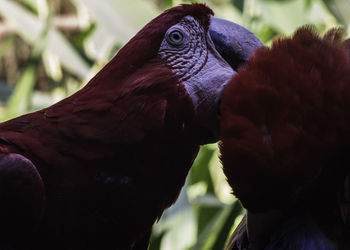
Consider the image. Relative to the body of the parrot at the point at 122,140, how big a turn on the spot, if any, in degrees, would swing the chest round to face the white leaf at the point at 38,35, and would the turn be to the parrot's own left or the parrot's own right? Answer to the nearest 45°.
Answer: approximately 90° to the parrot's own left

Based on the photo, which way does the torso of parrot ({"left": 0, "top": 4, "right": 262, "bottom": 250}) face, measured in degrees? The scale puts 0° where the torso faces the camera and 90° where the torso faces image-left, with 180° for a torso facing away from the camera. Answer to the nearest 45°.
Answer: approximately 270°

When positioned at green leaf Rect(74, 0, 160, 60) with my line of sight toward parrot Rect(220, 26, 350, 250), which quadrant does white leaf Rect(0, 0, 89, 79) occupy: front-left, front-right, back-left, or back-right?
back-right

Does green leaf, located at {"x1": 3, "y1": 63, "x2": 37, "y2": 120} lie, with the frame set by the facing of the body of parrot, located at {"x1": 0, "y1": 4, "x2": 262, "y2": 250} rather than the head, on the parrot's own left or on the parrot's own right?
on the parrot's own left

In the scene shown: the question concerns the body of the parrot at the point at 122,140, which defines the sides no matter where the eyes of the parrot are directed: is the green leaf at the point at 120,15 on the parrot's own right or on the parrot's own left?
on the parrot's own left
